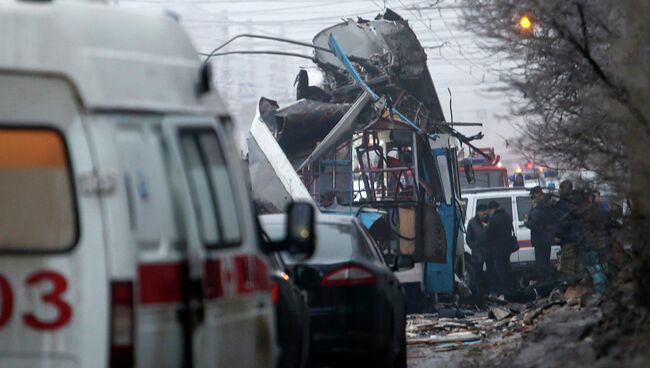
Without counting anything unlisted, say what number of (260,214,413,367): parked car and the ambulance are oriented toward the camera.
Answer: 0

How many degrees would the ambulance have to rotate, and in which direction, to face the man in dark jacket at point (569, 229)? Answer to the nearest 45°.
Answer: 0° — it already faces them

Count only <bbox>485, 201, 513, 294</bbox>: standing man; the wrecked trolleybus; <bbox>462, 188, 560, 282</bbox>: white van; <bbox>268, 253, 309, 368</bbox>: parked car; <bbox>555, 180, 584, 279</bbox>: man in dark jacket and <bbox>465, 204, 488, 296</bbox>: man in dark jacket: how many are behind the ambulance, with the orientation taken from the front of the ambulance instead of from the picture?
0

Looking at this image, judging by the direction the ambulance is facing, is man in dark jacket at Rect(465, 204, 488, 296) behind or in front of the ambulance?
in front

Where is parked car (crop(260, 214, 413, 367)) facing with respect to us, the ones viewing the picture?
facing away from the viewer

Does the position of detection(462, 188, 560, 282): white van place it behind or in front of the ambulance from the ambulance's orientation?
in front

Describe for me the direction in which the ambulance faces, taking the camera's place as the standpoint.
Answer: facing away from the viewer and to the right of the viewer

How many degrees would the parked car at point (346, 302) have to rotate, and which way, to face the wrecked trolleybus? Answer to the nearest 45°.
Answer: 0° — it already faces it
